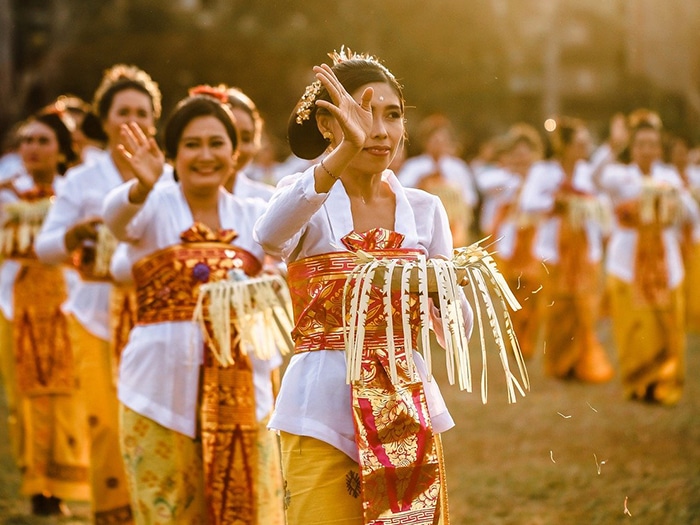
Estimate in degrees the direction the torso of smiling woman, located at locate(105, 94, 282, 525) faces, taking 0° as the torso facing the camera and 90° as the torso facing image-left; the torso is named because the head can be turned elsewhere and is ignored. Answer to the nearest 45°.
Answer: approximately 0°

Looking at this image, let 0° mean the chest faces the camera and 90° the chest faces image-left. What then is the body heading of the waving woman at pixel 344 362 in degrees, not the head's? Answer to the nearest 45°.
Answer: approximately 315°

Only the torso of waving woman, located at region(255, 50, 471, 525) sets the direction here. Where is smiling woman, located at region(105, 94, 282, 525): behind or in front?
behind
